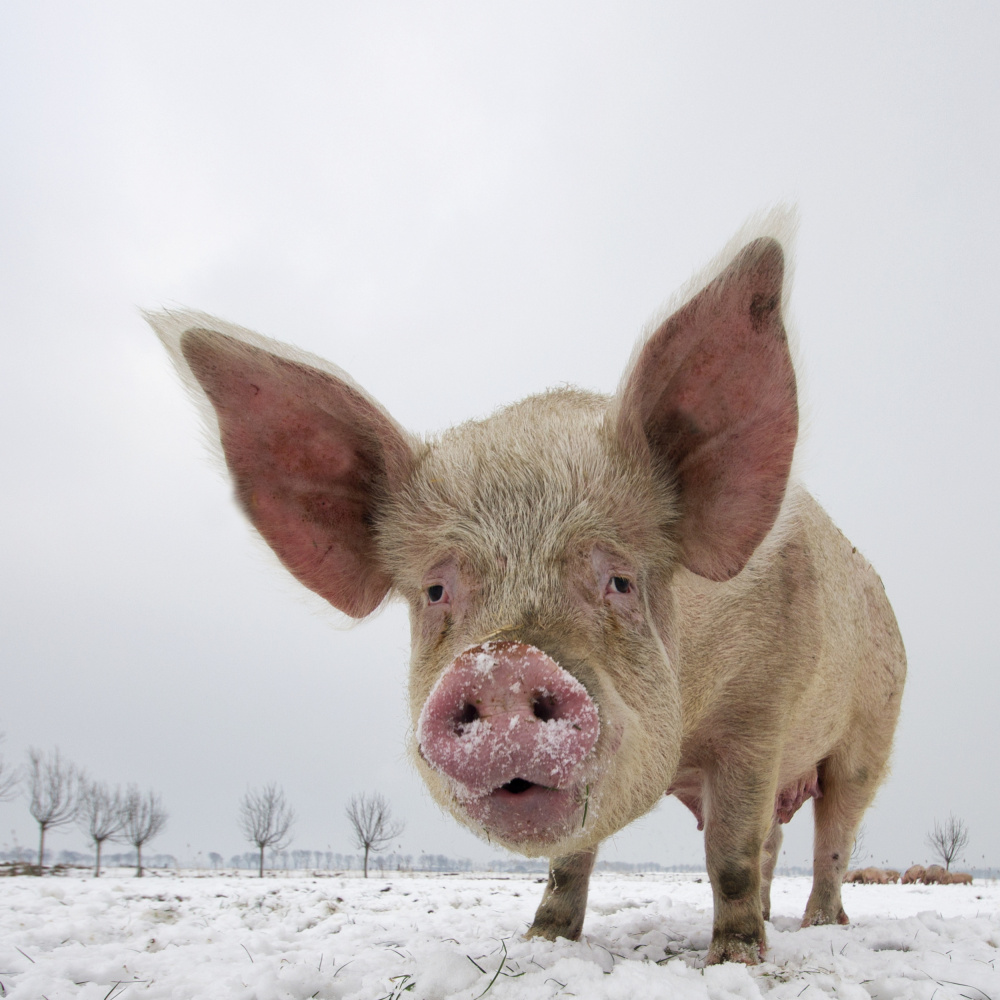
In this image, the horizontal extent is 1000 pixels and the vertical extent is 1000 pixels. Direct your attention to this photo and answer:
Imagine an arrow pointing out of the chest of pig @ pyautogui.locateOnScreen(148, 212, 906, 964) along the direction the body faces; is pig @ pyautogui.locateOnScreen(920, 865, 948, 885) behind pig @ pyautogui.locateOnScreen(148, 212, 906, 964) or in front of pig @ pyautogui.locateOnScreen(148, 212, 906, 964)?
behind

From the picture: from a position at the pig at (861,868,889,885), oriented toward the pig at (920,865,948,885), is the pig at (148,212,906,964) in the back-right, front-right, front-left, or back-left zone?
back-right

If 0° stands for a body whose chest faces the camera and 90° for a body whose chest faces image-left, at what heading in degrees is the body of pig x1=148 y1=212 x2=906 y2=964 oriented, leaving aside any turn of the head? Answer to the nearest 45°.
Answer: approximately 45°

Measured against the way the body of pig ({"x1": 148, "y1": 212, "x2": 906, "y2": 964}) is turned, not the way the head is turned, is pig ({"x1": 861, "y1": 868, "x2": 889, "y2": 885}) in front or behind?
behind

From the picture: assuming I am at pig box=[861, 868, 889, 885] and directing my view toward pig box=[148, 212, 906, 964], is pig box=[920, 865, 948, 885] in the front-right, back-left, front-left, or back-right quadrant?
back-left
